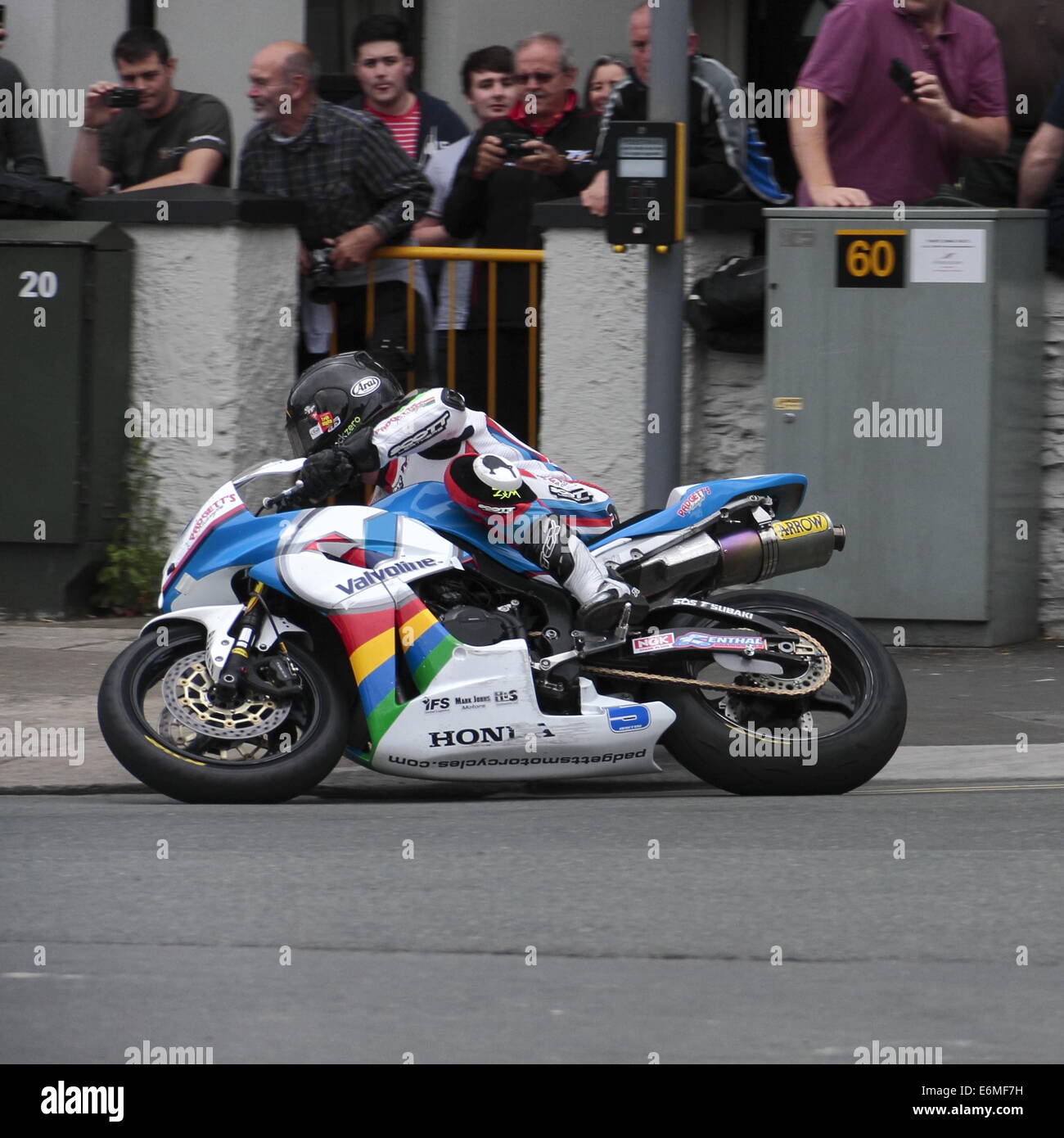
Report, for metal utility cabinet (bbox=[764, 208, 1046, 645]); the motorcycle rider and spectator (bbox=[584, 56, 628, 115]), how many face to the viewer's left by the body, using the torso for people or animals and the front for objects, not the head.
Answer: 1

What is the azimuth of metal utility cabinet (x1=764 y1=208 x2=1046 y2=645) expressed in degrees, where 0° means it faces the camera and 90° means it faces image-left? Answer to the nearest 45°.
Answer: approximately 0°

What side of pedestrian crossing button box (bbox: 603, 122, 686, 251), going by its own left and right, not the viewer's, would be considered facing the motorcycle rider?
front

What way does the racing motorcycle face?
to the viewer's left

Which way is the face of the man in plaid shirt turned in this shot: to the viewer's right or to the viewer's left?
to the viewer's left

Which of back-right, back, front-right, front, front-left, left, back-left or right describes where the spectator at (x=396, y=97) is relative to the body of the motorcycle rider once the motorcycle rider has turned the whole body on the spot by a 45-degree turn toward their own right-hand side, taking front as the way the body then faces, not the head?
front-right

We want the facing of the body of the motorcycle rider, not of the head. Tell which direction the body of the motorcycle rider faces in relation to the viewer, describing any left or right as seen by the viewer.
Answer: facing to the left of the viewer

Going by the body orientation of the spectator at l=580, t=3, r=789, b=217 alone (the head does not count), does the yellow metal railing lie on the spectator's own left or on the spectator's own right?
on the spectator's own right
